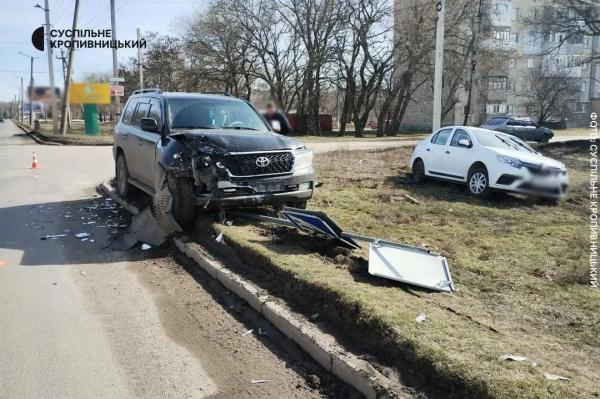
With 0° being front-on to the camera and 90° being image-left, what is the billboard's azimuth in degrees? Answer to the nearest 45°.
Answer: approximately 0°

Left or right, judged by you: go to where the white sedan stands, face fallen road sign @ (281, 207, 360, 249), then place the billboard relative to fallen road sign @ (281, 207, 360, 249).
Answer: right

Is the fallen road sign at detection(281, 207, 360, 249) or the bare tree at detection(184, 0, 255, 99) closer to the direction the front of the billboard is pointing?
the fallen road sign

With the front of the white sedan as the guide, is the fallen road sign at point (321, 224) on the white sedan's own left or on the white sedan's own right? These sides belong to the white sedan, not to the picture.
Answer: on the white sedan's own right

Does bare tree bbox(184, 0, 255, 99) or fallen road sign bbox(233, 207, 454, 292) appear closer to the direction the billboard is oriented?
the fallen road sign

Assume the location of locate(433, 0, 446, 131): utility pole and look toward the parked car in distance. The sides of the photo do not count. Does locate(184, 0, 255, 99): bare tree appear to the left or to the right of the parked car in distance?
left

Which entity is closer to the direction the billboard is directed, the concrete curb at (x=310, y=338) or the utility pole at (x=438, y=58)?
the concrete curb

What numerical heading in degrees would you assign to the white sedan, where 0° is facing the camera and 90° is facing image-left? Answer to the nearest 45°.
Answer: approximately 315°
